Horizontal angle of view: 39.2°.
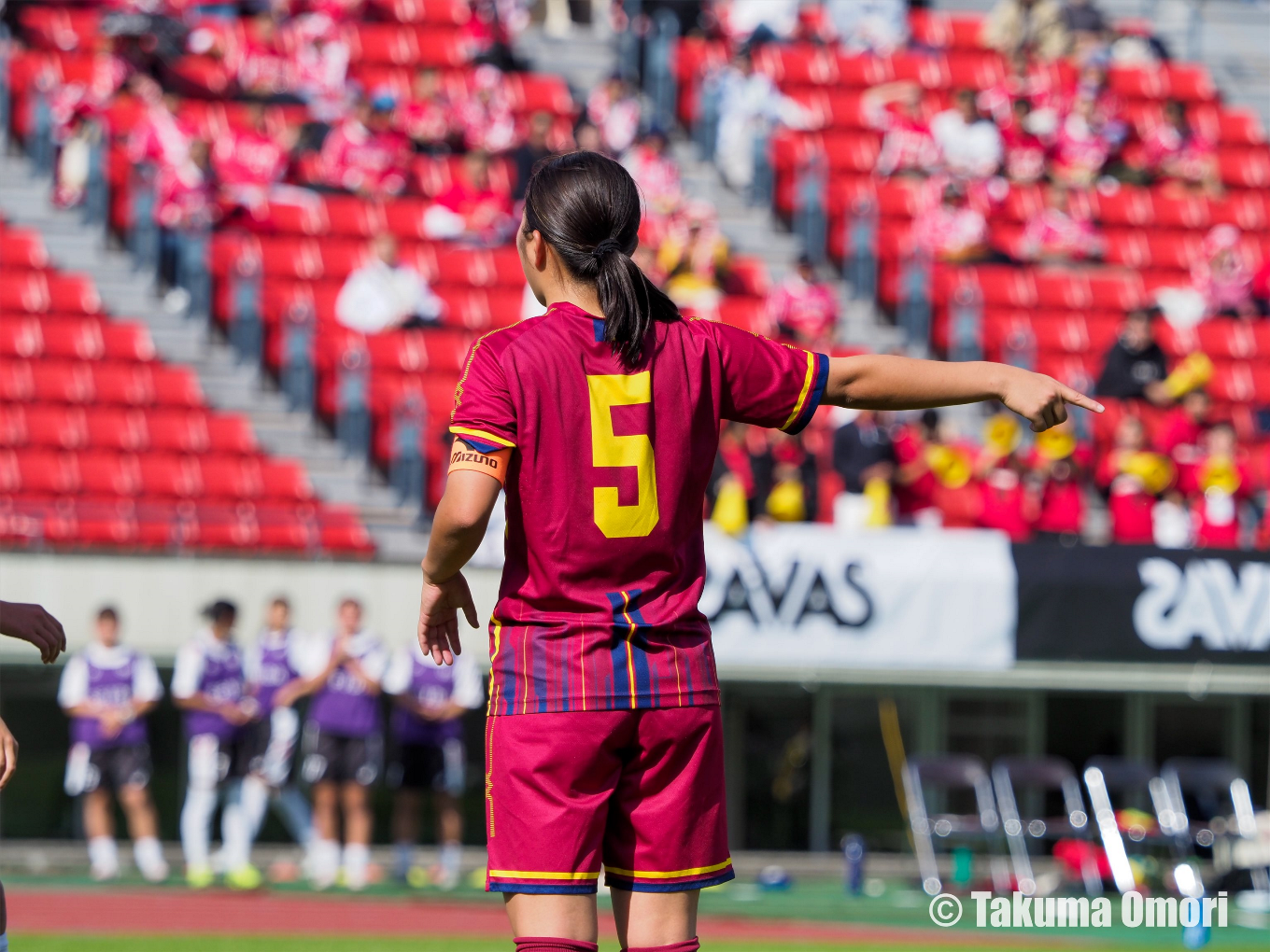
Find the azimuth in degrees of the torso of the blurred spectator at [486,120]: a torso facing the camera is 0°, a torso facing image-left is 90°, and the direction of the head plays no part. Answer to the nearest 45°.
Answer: approximately 0°

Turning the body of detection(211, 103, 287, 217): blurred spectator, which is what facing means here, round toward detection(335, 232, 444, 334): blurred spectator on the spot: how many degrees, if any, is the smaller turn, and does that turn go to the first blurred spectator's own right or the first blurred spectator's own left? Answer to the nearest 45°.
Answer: approximately 45° to the first blurred spectator's own left

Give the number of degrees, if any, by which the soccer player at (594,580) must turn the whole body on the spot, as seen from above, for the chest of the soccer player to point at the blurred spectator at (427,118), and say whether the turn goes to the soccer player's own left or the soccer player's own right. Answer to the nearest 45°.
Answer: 0° — they already face them

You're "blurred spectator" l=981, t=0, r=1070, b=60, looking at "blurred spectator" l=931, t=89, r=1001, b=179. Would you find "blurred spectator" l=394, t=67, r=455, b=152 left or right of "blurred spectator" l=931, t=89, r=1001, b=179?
right

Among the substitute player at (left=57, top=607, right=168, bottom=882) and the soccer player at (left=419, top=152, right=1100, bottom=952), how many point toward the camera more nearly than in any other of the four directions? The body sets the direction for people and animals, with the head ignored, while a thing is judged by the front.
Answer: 1

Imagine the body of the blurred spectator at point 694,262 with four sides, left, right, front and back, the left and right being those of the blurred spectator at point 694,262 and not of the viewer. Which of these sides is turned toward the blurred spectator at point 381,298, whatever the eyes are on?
right

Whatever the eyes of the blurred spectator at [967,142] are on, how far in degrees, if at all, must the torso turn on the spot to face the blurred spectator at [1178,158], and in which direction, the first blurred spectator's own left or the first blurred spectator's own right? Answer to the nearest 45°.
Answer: approximately 135° to the first blurred spectator's own left

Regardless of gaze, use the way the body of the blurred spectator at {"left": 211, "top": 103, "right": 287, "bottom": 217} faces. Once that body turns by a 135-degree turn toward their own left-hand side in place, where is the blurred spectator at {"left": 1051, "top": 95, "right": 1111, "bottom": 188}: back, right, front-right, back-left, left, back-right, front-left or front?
front-right

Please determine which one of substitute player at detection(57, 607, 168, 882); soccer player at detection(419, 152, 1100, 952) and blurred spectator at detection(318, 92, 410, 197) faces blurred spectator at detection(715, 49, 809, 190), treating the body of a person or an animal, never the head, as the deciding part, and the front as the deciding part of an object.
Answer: the soccer player

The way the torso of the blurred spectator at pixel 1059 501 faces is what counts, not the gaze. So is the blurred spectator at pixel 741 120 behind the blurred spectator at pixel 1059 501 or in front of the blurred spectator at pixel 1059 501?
behind

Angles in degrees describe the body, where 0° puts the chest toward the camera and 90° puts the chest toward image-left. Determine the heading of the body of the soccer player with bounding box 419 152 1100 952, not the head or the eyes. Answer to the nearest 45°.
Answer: approximately 180°

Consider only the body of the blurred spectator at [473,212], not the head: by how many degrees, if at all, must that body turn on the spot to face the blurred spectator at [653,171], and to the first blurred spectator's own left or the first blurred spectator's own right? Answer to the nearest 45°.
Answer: approximately 90° to the first blurred spectator's own left

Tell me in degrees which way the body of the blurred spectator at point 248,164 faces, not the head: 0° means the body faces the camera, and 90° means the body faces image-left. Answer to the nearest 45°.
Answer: approximately 0°
